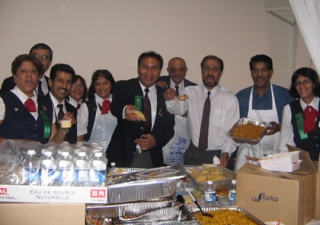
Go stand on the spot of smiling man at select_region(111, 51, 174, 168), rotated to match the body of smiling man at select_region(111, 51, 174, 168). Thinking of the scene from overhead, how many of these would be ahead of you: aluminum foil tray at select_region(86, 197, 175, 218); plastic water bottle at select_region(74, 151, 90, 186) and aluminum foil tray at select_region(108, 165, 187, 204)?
3

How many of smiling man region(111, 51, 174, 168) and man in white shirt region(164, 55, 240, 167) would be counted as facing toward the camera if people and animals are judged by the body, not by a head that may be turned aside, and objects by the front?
2

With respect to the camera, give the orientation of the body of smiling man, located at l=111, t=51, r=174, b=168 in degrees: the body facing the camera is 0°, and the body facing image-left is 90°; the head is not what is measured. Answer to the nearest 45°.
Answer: approximately 0°

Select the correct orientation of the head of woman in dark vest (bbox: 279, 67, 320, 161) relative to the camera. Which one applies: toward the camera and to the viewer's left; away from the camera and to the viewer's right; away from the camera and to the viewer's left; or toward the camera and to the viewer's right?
toward the camera and to the viewer's left

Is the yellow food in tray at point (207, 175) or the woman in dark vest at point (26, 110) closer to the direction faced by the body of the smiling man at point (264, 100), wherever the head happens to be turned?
the yellow food in tray
